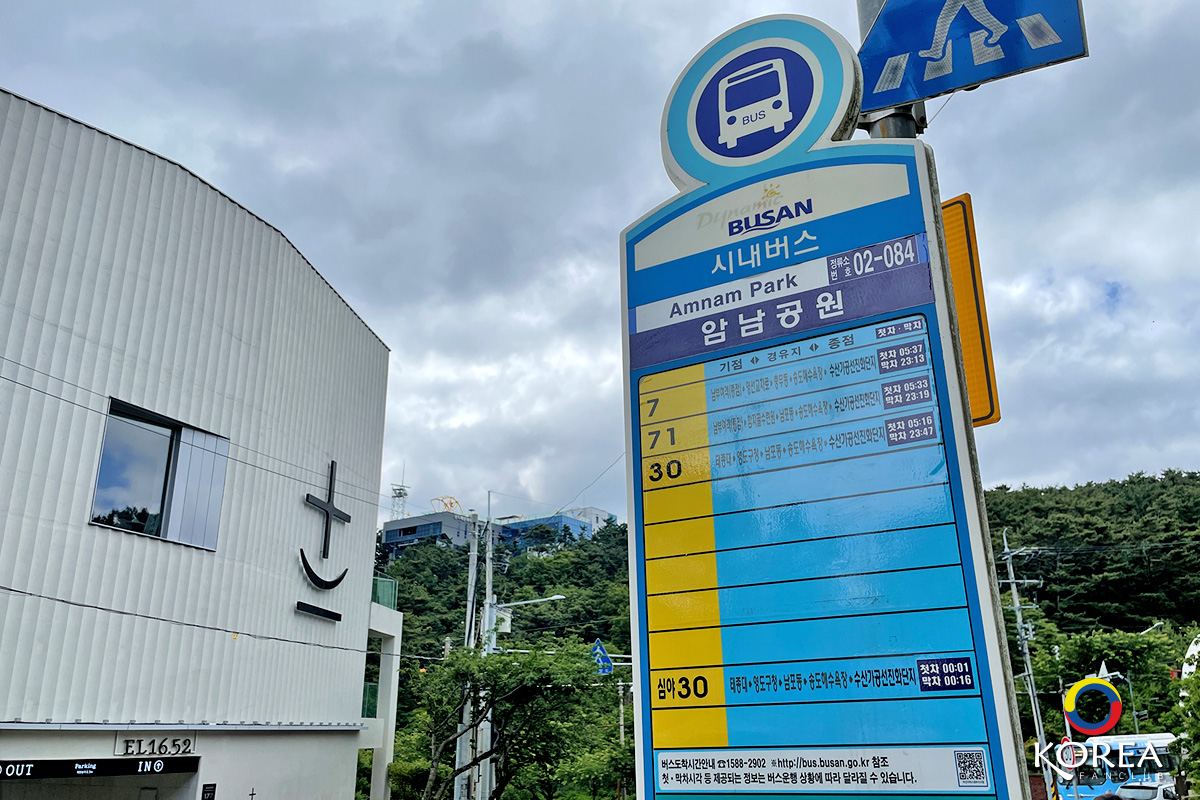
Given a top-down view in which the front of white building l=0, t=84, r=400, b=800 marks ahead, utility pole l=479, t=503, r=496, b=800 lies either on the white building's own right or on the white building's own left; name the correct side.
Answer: on the white building's own left

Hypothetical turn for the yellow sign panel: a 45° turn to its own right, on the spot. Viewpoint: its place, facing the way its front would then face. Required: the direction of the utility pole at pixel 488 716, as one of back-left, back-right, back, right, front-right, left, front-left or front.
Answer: right

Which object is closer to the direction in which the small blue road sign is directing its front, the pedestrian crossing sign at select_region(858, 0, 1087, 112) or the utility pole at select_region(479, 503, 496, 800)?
the pedestrian crossing sign

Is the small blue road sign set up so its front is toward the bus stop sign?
yes

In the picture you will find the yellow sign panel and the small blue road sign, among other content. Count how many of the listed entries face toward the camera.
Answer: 2

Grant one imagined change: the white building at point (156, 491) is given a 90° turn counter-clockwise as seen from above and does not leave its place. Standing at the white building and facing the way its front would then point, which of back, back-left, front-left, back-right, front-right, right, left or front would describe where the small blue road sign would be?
front

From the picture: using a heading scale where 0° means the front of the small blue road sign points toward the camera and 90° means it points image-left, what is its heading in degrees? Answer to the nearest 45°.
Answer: approximately 0°

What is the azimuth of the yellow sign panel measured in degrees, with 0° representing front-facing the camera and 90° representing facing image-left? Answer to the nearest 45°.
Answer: approximately 0°

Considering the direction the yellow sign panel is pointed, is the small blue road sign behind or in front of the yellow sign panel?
behind

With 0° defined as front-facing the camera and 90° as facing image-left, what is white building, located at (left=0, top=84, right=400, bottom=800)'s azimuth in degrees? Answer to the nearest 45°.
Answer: approximately 315°

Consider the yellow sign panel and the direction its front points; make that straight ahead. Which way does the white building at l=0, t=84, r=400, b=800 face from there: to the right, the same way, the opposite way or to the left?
to the left
